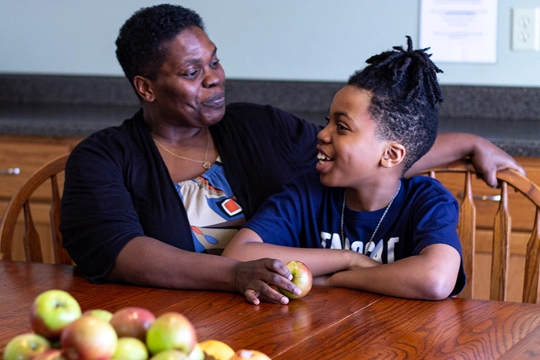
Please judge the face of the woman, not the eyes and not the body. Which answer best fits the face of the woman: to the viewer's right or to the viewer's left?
to the viewer's right

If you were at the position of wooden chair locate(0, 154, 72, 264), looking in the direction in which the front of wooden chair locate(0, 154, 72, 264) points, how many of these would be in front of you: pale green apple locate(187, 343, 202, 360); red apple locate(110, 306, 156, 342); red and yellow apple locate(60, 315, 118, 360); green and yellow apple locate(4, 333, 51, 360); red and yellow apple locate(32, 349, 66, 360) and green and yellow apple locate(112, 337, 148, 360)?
6

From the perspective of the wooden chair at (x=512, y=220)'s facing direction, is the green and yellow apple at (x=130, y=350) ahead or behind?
ahead

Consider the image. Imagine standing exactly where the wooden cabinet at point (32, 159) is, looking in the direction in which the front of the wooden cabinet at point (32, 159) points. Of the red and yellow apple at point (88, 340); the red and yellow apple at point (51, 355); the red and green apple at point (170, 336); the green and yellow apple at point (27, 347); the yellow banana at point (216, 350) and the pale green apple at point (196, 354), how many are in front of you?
6

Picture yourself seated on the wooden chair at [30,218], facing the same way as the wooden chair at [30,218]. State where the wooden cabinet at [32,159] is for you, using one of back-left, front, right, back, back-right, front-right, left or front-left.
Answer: back

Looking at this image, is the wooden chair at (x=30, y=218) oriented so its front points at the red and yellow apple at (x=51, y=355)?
yes

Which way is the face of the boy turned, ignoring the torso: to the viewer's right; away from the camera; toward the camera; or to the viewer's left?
to the viewer's left

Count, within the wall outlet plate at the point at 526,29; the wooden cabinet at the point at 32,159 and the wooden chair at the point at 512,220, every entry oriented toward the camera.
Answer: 3

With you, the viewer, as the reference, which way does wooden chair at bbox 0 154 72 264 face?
facing the viewer

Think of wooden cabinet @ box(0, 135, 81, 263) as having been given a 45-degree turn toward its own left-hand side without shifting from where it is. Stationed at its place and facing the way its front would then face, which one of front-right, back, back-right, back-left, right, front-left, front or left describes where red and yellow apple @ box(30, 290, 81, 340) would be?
front-right

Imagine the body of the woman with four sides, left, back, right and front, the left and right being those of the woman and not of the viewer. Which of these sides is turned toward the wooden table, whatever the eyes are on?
front

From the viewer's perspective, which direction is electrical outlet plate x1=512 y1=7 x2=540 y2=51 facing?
toward the camera

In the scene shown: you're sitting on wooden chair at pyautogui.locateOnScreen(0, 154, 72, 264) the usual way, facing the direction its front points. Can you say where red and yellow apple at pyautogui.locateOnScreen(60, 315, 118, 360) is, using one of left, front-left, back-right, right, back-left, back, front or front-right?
front

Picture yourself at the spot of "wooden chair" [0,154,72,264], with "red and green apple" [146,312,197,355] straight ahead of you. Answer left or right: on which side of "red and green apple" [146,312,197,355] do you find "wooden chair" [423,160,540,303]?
left

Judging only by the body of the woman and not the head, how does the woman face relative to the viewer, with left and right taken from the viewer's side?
facing the viewer and to the right of the viewer

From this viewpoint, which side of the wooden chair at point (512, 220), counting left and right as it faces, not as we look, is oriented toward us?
front
